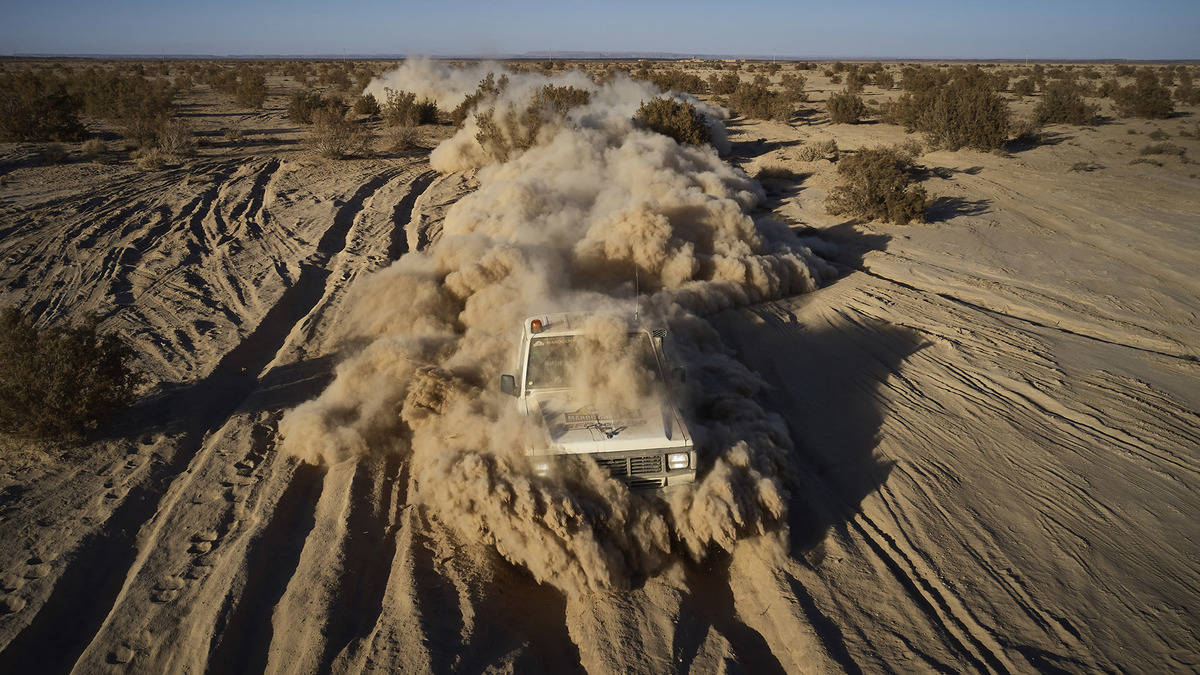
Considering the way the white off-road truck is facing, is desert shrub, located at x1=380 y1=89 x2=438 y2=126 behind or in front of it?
behind

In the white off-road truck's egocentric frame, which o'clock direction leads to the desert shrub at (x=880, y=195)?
The desert shrub is roughly at 7 o'clock from the white off-road truck.

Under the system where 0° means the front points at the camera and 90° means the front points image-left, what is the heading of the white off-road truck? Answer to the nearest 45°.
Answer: approximately 0°

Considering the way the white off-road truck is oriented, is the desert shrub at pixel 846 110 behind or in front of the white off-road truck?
behind

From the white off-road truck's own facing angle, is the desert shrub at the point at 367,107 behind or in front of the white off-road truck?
behind

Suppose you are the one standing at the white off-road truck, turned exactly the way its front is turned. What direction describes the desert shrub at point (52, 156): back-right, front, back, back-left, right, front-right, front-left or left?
back-right

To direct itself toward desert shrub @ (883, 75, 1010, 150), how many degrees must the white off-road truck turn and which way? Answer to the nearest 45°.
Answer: approximately 135° to its left

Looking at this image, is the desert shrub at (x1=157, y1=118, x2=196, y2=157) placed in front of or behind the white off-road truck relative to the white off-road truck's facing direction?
behind

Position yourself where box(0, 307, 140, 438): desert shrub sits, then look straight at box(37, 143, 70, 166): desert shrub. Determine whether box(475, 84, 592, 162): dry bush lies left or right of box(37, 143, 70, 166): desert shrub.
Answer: right

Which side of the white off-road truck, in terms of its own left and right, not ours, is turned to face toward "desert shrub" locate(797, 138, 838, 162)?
back

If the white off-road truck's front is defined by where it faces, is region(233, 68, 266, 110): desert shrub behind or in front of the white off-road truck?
behind

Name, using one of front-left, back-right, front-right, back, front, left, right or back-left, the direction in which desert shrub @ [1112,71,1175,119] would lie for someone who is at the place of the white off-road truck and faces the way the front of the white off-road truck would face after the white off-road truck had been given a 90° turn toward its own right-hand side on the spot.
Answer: back-right
